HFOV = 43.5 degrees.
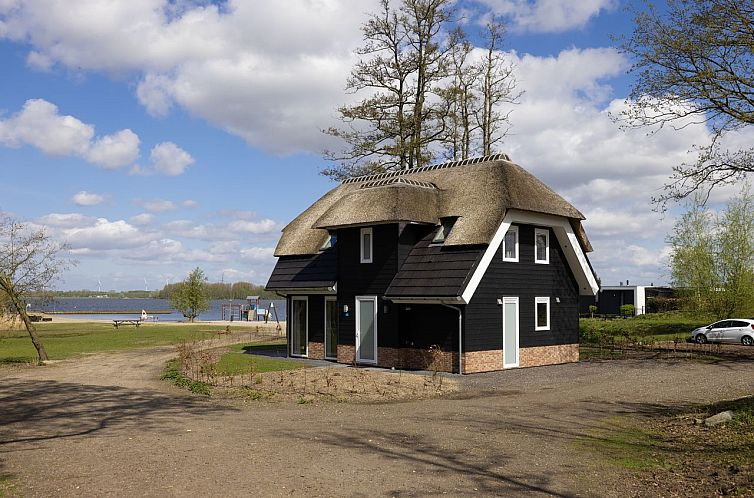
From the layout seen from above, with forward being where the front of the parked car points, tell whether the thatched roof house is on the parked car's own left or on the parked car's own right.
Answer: on the parked car's own left

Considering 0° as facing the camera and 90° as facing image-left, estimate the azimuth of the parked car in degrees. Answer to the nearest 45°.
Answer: approximately 90°
